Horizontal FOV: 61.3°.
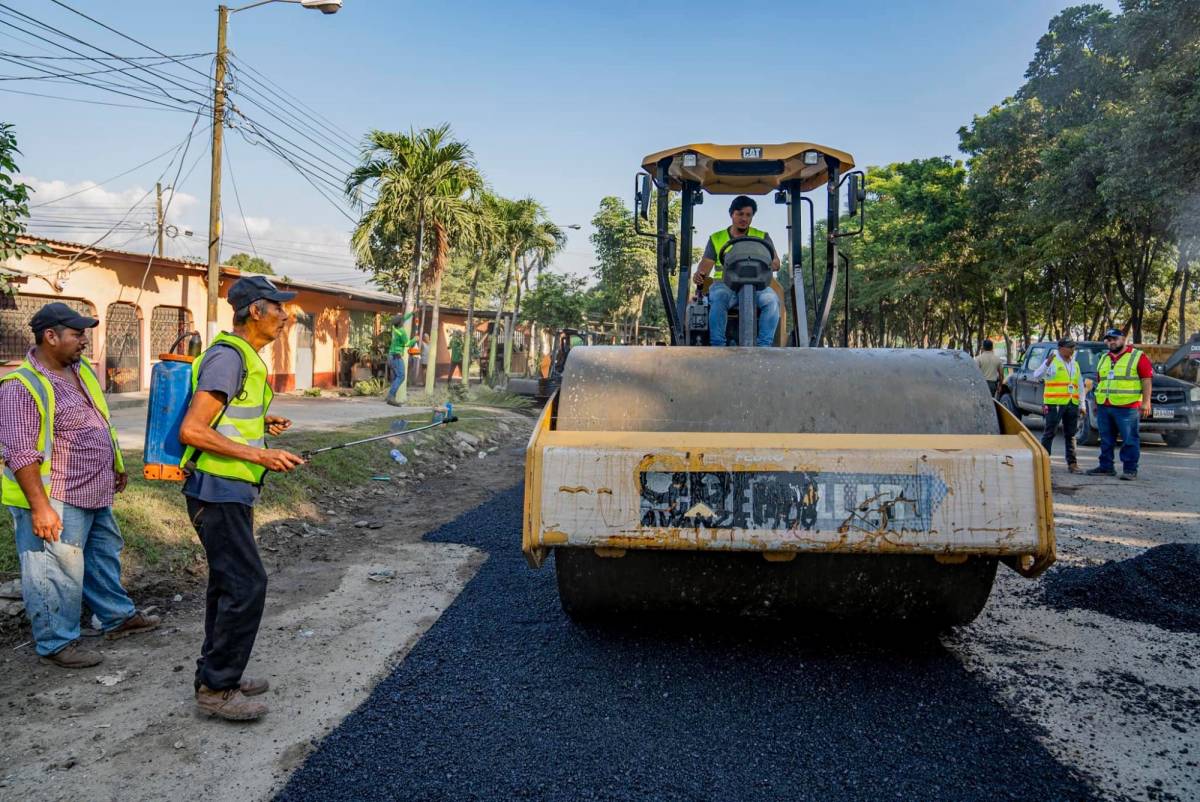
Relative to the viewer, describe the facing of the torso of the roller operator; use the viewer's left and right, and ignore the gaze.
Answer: facing the viewer

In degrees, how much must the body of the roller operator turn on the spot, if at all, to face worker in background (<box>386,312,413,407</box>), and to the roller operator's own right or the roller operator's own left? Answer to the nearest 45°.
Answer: approximately 135° to the roller operator's own right

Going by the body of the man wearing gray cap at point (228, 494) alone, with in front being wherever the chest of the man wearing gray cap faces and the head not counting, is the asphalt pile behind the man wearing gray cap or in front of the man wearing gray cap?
in front

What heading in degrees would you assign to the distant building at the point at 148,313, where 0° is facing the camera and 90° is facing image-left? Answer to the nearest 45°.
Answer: approximately 315°

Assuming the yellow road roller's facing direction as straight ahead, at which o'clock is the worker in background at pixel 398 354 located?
The worker in background is roughly at 5 o'clock from the yellow road roller.

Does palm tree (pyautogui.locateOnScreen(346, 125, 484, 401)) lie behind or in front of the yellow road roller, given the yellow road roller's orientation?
behind

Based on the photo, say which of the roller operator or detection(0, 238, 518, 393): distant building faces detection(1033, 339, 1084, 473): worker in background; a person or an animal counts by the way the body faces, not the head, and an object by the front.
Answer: the distant building

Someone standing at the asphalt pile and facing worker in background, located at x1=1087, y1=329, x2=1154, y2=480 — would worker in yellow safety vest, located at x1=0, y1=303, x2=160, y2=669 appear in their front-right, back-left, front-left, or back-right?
back-left

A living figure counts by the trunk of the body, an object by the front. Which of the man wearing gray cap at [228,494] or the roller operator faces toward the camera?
the roller operator

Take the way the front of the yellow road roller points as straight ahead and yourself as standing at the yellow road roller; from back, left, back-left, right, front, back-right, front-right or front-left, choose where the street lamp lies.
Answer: back-right

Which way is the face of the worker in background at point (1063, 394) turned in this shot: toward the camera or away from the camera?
toward the camera

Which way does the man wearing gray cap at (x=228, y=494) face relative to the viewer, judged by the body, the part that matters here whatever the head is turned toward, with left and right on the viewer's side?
facing to the right of the viewer

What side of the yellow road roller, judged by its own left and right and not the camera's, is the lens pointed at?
front

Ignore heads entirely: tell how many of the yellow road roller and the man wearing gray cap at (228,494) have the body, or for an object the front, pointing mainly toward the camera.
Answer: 1

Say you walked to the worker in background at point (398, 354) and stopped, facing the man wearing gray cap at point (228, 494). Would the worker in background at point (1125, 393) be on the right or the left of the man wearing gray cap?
left
